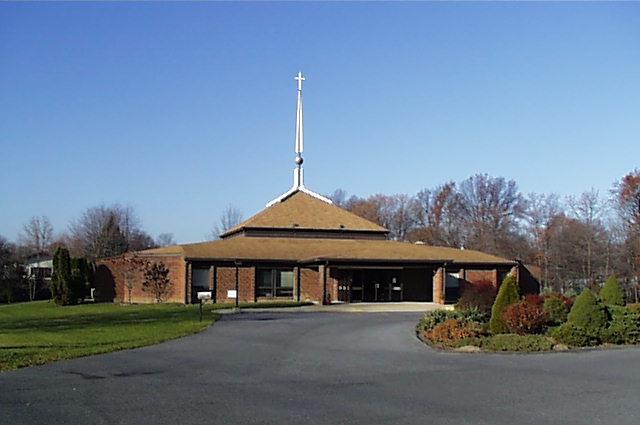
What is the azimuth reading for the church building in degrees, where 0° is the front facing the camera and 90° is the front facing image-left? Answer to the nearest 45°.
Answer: approximately 0°

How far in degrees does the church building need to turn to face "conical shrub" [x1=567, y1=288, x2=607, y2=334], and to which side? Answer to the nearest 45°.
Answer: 0° — it already faces it

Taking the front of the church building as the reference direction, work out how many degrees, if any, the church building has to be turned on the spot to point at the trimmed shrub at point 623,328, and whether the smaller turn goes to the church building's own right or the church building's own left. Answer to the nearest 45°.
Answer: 0° — it already faces it

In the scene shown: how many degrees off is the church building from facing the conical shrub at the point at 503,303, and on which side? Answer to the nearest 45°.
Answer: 0° — it already faces it

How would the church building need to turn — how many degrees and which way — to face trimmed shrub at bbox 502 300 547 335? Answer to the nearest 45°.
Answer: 0° — it already faces it
